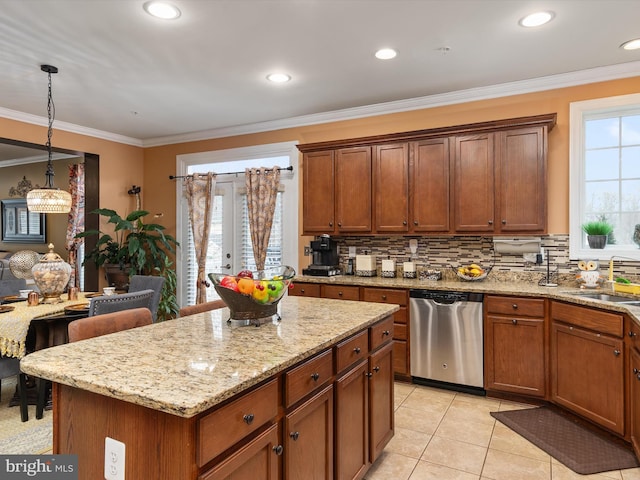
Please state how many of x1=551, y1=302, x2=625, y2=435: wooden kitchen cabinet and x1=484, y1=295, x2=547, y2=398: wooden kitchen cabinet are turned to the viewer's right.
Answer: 0

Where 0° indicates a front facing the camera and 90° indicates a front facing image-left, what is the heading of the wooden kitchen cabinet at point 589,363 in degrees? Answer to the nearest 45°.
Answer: approximately 45°

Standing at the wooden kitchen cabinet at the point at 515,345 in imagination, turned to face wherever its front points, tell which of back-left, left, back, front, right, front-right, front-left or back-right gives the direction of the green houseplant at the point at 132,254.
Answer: right

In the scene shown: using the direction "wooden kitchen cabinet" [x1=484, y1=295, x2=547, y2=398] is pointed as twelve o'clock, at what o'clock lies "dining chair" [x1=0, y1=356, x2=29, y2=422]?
The dining chair is roughly at 2 o'clock from the wooden kitchen cabinet.

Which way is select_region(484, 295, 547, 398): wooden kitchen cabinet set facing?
toward the camera

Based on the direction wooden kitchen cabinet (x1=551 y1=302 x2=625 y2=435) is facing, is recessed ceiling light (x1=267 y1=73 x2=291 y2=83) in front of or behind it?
in front
